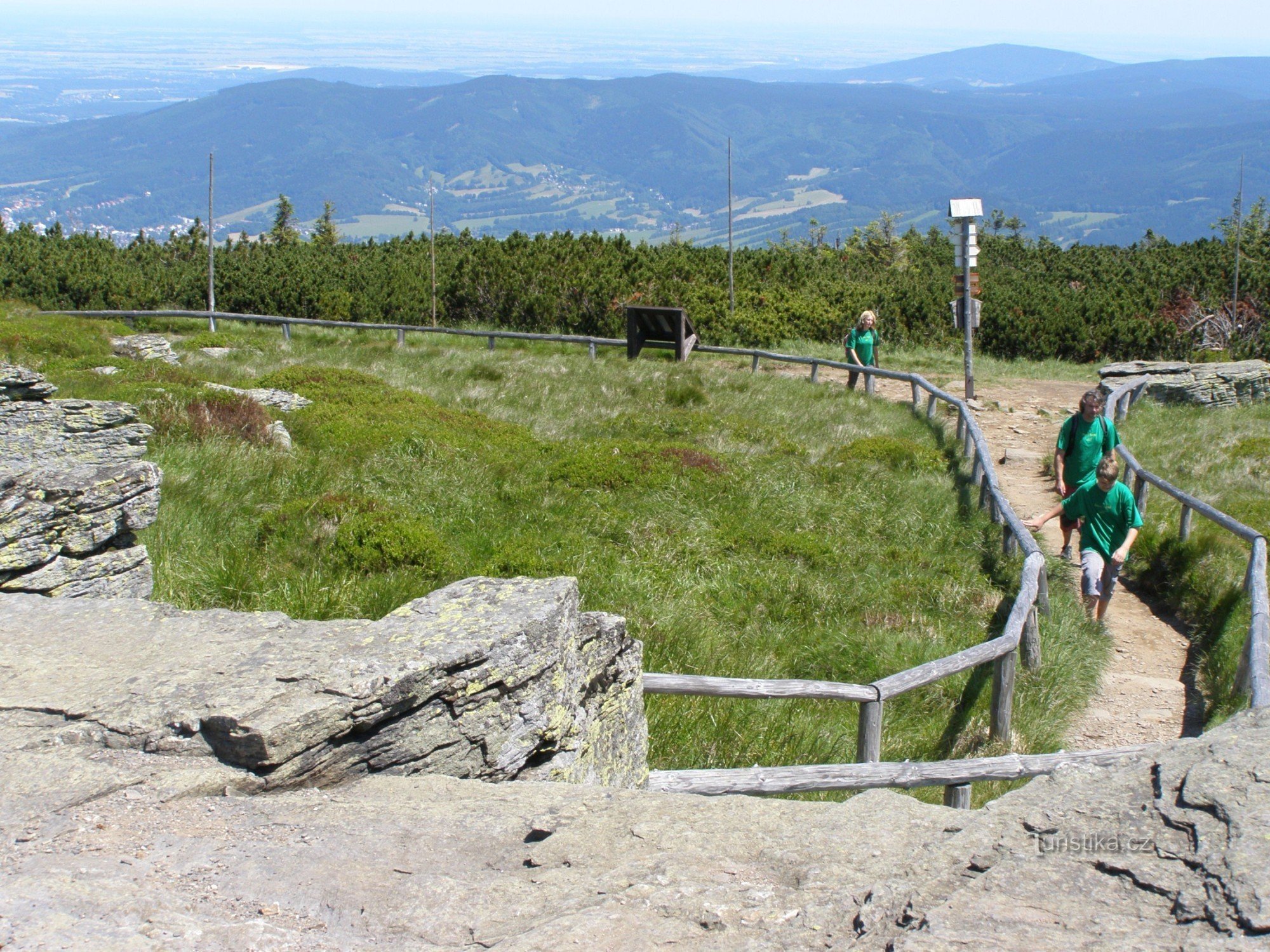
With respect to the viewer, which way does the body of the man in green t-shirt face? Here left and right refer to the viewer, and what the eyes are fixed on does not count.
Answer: facing the viewer

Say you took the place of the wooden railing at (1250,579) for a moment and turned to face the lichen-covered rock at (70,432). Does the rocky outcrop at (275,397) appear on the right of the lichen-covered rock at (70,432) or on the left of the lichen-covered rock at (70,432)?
right

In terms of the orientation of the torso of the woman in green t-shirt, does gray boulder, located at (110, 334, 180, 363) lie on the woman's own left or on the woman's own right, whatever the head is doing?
on the woman's own right

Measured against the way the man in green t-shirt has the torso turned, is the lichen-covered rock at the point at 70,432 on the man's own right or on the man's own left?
on the man's own right

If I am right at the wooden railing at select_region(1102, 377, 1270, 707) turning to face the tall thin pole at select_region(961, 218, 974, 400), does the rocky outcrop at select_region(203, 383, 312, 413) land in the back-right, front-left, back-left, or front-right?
front-left

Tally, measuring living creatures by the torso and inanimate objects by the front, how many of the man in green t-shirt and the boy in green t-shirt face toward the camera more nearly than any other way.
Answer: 2

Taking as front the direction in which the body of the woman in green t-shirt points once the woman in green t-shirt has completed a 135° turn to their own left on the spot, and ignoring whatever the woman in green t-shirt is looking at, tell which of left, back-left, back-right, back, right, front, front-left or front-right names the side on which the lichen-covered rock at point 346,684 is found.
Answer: back

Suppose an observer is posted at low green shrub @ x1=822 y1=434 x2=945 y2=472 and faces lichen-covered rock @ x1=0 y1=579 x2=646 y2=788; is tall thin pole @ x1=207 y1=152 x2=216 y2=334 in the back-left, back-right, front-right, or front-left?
back-right

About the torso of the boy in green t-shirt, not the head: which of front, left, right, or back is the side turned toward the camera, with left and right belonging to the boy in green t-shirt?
front

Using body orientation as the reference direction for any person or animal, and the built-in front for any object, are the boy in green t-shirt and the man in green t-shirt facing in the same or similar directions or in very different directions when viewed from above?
same or similar directions

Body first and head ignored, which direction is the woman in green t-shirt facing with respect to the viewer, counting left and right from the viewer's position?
facing the viewer and to the right of the viewer

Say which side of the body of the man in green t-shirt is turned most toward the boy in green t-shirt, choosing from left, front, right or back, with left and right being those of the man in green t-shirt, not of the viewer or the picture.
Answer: front

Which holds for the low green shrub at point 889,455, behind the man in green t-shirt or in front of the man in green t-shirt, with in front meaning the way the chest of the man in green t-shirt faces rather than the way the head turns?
behind

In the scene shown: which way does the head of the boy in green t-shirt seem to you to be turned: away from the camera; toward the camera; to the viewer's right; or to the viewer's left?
toward the camera
